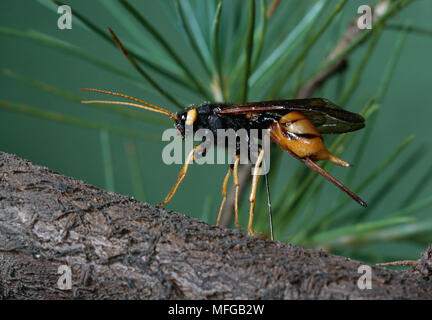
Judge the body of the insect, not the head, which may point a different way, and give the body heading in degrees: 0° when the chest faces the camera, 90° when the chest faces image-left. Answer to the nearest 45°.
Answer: approximately 90°
